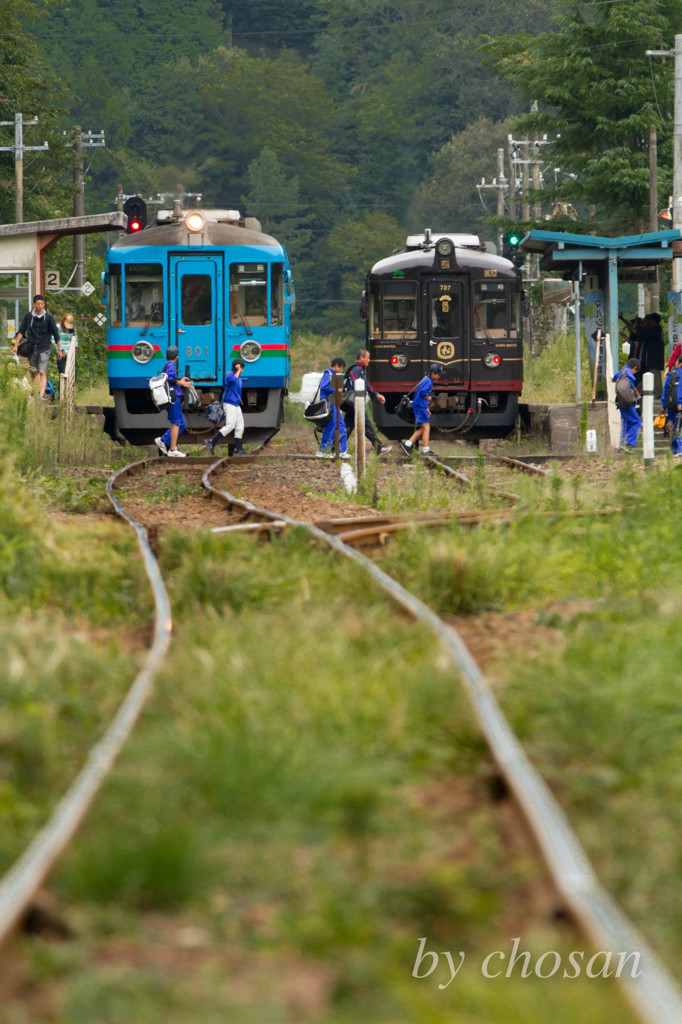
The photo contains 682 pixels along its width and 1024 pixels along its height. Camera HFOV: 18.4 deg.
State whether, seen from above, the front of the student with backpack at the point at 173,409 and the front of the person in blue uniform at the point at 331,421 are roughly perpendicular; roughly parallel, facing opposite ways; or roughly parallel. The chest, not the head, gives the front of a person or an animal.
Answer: roughly parallel

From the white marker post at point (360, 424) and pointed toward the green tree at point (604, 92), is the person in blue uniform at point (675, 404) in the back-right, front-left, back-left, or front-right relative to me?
front-right

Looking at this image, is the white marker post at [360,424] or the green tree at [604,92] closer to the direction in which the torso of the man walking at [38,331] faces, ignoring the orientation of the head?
the white marker post

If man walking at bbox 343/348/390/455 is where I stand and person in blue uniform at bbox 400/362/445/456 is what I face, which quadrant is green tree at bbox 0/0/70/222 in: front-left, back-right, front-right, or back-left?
back-left

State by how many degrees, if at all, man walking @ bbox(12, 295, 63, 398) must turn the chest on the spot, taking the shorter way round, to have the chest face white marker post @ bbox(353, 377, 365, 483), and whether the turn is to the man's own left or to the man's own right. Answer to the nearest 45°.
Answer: approximately 45° to the man's own left

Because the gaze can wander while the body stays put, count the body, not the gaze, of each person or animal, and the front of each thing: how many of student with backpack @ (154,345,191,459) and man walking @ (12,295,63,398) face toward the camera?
1

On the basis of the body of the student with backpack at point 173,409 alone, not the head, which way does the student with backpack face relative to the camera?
to the viewer's right

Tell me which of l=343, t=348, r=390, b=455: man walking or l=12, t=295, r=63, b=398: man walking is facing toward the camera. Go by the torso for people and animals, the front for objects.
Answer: l=12, t=295, r=63, b=398: man walking

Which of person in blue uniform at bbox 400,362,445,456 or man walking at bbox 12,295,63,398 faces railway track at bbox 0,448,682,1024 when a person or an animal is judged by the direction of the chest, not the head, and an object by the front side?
the man walking

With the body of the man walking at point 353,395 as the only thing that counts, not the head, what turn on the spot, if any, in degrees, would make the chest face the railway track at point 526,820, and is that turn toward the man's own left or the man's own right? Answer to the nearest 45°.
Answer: approximately 90° to the man's own right

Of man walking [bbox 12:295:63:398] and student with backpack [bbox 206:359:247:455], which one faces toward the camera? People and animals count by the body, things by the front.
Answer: the man walking

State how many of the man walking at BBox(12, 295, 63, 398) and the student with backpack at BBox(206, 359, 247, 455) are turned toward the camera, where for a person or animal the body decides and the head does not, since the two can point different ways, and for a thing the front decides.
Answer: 1

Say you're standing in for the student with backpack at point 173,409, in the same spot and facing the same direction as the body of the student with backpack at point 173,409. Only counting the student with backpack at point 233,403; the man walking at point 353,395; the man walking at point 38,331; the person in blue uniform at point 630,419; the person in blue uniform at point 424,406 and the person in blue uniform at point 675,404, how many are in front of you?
5
